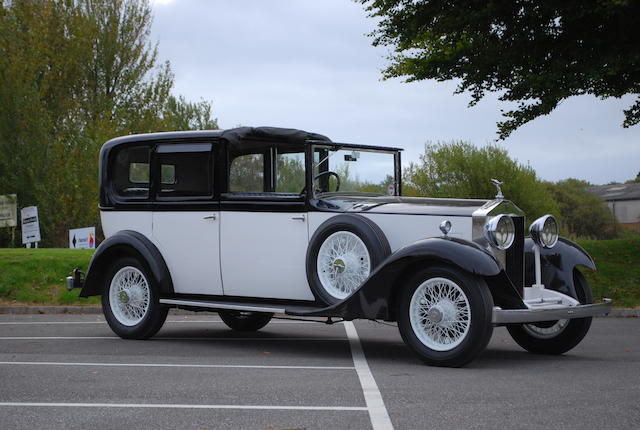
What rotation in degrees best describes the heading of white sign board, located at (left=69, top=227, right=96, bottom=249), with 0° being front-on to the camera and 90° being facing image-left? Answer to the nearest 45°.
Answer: approximately 0°

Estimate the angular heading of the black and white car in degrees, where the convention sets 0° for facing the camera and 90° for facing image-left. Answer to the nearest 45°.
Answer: approximately 315°

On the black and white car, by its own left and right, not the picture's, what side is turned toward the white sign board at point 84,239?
back

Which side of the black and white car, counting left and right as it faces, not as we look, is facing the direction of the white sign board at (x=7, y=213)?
back

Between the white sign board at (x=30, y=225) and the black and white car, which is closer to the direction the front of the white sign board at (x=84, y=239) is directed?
the black and white car

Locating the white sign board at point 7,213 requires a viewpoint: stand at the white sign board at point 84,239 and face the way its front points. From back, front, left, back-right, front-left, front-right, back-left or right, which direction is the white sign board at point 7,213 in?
back-right

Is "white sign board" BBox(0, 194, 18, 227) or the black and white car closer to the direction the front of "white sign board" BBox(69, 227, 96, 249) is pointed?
the black and white car
